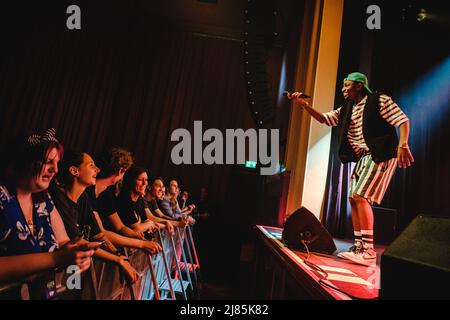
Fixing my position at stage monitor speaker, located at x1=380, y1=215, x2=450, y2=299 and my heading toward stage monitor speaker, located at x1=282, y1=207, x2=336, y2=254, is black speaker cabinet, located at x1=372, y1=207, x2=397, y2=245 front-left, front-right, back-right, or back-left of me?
front-right

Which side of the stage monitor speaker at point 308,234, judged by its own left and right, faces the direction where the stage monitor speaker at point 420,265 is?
right

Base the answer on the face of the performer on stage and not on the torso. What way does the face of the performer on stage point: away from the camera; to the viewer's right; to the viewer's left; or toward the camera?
to the viewer's left

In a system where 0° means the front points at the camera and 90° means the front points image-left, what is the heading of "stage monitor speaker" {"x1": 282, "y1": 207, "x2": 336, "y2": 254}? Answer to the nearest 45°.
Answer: approximately 270°
